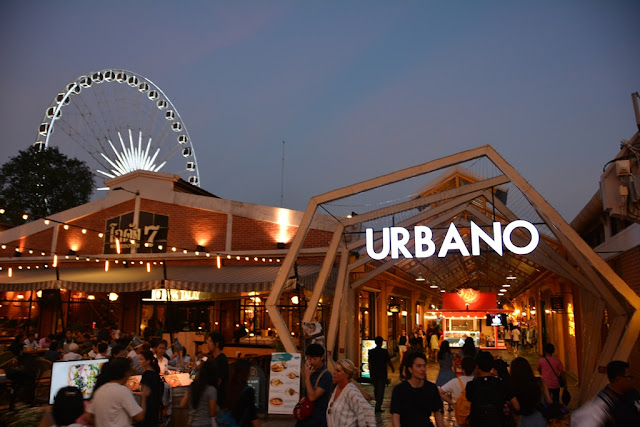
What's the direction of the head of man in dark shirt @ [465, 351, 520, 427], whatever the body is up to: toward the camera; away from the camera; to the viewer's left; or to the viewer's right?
away from the camera

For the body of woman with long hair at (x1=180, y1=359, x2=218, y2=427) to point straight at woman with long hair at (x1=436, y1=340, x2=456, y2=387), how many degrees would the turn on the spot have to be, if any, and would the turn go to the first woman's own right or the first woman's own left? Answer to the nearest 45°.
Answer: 0° — they already face them

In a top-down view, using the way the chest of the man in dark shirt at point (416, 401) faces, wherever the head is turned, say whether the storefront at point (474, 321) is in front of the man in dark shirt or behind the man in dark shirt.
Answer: behind

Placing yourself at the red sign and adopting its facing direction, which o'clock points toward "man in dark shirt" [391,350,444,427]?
The man in dark shirt is roughly at 12 o'clock from the red sign.

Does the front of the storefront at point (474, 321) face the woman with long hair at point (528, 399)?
yes

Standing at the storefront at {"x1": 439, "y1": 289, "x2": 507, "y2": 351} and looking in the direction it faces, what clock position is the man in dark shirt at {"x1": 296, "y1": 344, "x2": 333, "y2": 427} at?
The man in dark shirt is roughly at 12 o'clock from the storefront.

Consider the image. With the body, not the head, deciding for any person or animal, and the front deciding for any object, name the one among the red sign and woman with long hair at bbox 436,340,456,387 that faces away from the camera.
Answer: the woman with long hair

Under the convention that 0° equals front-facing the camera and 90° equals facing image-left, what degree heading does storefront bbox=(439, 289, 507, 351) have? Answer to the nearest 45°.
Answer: approximately 0°

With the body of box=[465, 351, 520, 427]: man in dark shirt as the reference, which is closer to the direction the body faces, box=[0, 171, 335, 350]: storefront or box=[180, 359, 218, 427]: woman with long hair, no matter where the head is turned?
the storefront

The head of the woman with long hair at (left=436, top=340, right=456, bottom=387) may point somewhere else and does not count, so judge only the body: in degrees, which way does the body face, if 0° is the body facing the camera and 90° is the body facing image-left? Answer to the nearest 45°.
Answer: approximately 180°

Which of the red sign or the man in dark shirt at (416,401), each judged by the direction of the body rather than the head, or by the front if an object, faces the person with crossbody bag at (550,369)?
the red sign

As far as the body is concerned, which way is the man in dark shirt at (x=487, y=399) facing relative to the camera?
away from the camera

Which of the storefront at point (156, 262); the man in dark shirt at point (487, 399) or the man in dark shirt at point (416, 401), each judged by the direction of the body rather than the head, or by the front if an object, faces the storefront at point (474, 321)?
the man in dark shirt at point (487, 399)
